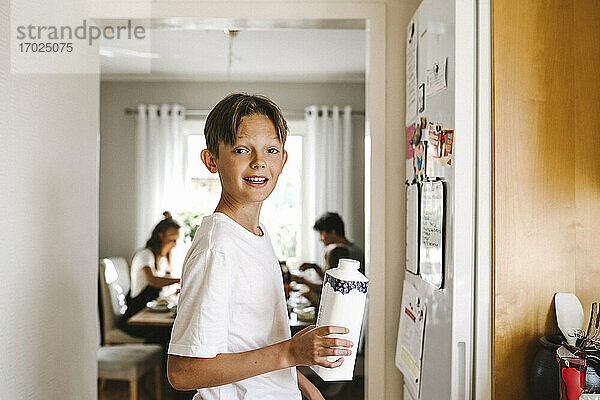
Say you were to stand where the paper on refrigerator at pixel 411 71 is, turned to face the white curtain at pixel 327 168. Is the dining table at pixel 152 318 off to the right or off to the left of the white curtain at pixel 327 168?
left

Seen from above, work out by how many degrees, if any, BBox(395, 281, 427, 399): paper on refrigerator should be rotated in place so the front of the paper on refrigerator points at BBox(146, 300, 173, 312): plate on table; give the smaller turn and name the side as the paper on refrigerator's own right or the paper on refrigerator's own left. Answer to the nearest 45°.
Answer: approximately 45° to the paper on refrigerator's own right

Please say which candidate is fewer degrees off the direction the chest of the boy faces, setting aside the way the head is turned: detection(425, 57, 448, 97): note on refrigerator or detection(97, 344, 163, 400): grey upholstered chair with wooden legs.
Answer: the note on refrigerator

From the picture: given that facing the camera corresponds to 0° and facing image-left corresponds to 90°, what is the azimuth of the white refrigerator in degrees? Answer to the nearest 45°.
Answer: approximately 90°

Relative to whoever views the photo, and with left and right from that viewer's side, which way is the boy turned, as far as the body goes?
facing the viewer and to the right of the viewer

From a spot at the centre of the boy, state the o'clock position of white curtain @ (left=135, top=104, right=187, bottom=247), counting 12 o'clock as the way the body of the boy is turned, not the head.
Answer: The white curtain is roughly at 7 o'clock from the boy.

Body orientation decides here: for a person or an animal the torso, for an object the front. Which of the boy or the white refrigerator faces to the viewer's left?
the white refrigerator

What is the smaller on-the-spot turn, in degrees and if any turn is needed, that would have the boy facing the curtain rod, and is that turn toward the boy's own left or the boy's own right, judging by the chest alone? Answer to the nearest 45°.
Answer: approximately 135° to the boy's own left

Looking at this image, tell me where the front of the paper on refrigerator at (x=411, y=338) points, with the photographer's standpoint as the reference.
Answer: facing to the left of the viewer
